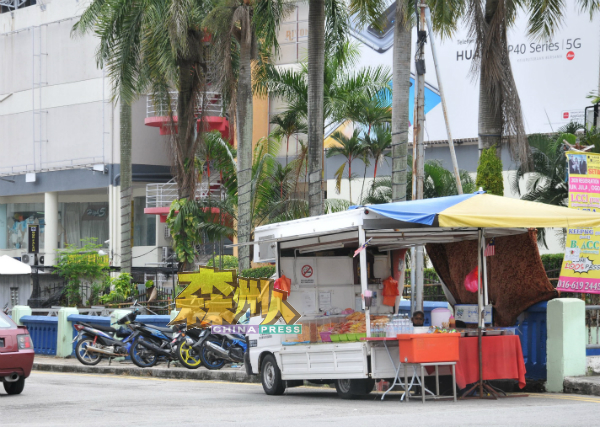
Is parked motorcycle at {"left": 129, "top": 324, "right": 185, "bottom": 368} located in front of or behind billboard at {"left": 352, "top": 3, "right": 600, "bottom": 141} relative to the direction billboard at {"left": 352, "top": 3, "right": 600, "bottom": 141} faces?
in front

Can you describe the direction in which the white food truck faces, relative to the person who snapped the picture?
facing away from the viewer and to the left of the viewer

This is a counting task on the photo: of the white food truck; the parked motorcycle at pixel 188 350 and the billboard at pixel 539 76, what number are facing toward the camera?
1

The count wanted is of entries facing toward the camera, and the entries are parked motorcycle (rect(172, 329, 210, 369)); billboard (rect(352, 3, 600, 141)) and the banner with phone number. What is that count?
2

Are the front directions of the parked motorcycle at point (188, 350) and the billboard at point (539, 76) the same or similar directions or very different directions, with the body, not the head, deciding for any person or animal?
very different directions

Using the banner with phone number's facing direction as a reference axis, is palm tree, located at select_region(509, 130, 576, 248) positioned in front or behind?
behind

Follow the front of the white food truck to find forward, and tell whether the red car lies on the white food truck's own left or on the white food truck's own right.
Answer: on the white food truck's own left

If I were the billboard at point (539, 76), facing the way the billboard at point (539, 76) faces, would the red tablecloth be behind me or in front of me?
in front

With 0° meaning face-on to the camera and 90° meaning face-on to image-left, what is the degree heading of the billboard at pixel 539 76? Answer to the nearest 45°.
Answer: approximately 0°
